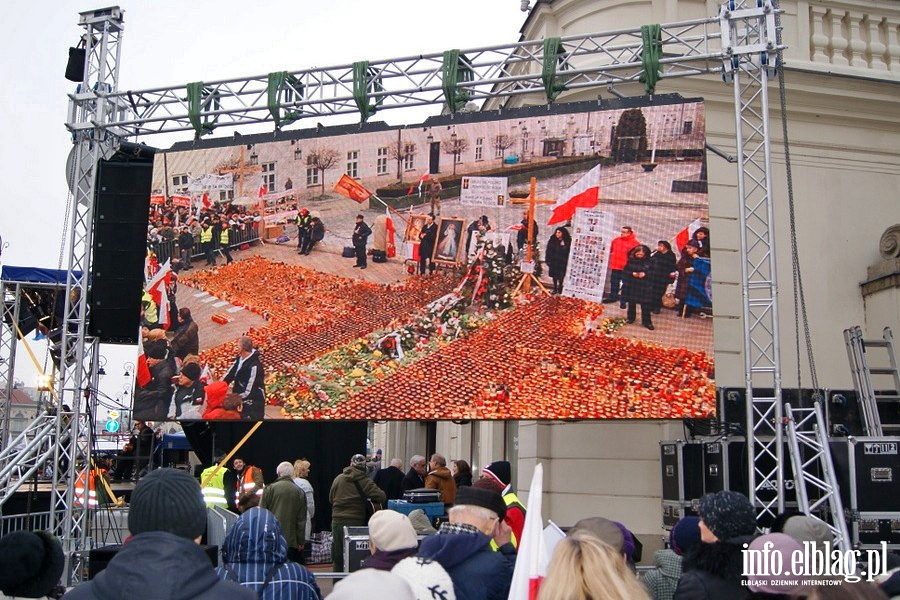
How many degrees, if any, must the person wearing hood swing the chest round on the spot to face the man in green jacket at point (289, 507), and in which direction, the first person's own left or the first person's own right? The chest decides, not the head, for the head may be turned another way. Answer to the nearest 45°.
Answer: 0° — they already face them

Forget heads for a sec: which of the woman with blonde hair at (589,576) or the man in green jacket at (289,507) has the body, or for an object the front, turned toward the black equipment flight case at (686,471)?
the woman with blonde hair

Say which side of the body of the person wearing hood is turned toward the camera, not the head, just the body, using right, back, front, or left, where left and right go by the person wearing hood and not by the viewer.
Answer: back

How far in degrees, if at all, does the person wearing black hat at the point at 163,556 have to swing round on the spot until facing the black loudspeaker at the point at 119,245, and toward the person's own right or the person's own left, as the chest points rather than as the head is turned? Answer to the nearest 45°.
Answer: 0° — they already face it

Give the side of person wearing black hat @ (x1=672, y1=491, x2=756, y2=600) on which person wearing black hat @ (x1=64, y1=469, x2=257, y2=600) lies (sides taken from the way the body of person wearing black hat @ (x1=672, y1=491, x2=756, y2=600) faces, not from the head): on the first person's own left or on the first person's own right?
on the first person's own left

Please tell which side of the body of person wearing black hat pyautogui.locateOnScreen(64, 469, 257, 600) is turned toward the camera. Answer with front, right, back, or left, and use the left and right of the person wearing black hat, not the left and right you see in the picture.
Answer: back

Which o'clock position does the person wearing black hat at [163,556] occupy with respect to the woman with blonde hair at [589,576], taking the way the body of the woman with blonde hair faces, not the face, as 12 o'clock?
The person wearing black hat is roughly at 8 o'clock from the woman with blonde hair.

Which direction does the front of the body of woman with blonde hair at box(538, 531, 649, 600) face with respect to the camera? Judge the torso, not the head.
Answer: away from the camera

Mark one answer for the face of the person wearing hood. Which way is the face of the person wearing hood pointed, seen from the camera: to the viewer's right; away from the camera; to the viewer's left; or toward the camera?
away from the camera

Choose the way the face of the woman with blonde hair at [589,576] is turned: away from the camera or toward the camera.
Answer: away from the camera

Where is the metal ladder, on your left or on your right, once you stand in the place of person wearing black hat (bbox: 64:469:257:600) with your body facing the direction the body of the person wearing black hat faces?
on your right
